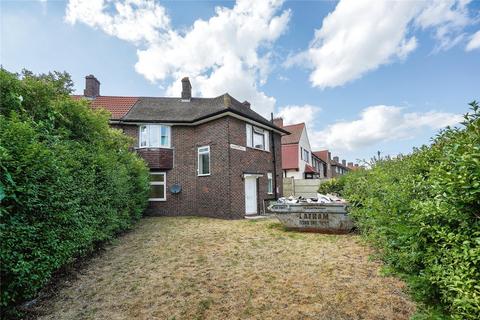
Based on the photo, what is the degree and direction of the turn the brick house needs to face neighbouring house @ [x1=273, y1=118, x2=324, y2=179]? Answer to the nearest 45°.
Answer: approximately 90° to its left

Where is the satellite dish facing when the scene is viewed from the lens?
facing the viewer

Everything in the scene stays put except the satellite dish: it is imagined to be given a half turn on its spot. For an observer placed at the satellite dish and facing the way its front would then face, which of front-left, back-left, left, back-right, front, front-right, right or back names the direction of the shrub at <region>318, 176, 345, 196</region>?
right

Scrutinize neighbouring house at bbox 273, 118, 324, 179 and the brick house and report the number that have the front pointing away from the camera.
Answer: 0

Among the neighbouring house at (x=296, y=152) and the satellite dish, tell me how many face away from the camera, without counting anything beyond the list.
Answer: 0
